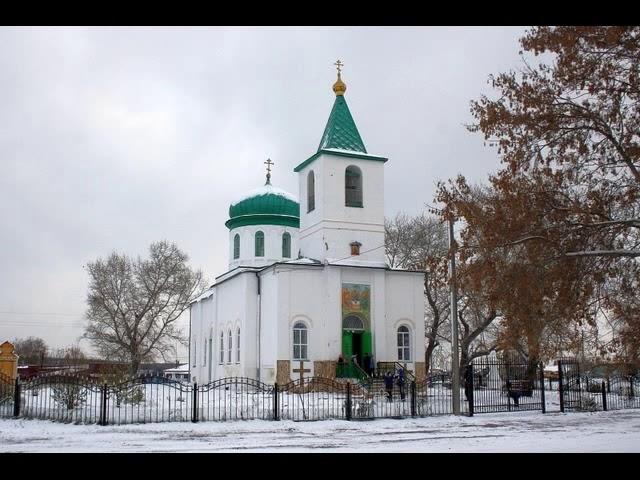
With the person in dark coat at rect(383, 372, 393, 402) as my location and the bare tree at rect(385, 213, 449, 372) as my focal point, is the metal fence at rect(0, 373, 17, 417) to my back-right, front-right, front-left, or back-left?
back-left

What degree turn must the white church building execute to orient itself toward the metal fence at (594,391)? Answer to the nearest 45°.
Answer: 0° — it already faces it

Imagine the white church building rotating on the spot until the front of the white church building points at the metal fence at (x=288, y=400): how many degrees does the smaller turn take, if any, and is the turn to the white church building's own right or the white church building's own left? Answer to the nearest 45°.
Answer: approximately 45° to the white church building's own right

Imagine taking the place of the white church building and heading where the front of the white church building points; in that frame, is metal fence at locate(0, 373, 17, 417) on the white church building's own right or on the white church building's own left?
on the white church building's own right

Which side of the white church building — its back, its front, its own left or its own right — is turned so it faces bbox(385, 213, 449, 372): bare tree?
left

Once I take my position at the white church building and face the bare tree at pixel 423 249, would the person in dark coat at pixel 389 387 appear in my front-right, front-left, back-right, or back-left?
back-right

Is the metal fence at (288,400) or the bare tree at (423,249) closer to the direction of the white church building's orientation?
the metal fence

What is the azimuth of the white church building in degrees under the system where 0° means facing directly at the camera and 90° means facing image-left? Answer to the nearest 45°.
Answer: approximately 315°
